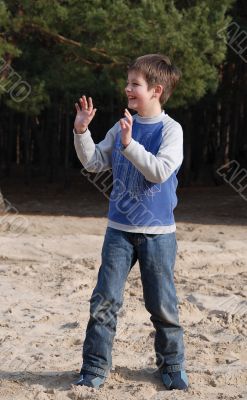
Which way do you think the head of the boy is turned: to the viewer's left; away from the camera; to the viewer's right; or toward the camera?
to the viewer's left

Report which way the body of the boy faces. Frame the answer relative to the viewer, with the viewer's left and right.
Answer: facing the viewer and to the left of the viewer
